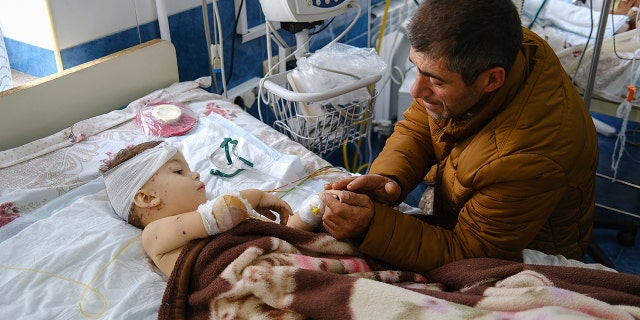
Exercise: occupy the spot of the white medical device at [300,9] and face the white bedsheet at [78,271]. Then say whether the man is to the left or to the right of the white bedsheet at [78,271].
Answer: left

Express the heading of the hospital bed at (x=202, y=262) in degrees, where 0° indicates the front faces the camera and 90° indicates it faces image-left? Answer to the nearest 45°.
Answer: approximately 315°

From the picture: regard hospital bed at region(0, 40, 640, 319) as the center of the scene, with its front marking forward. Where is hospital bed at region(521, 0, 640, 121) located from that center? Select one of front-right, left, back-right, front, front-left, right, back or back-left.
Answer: left

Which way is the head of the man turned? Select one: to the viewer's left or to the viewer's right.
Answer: to the viewer's left

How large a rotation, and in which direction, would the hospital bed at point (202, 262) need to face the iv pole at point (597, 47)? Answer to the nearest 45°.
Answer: approximately 90° to its left

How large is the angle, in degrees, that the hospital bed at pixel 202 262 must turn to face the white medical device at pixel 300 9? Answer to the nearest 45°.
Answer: approximately 135° to its left

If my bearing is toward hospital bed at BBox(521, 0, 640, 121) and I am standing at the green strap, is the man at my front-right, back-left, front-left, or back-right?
front-right

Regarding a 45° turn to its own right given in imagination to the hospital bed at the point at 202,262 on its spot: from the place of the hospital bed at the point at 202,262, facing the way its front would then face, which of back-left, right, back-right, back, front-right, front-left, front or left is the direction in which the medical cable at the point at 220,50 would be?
back

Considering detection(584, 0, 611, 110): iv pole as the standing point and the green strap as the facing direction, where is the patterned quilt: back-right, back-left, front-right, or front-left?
front-left

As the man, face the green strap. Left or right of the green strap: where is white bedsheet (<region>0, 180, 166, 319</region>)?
left

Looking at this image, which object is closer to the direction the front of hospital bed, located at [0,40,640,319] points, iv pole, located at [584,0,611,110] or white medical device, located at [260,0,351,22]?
the iv pole

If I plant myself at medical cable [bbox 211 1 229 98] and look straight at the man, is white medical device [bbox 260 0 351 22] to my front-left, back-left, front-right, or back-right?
front-left
